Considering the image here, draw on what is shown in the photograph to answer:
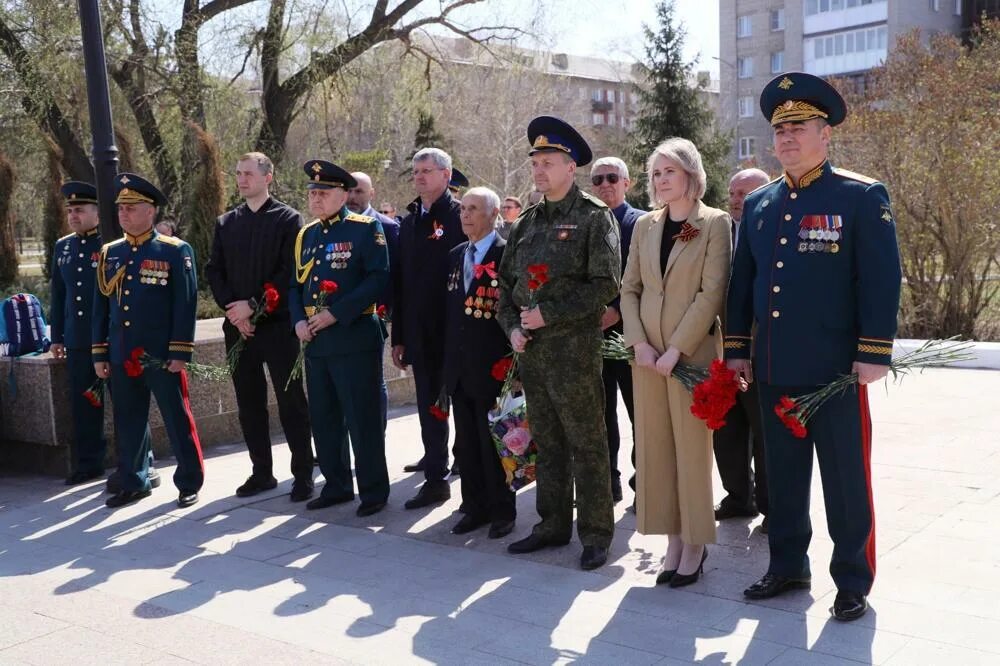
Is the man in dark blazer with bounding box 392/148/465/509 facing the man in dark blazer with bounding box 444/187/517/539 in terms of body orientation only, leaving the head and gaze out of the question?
no

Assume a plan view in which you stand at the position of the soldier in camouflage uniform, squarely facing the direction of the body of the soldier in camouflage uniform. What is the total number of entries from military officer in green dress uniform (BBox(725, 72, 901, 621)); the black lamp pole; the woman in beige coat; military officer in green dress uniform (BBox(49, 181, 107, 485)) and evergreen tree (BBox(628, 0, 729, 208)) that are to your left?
2

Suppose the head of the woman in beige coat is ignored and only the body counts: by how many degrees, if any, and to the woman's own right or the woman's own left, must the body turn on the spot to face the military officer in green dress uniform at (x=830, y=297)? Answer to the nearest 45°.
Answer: approximately 90° to the woman's own left

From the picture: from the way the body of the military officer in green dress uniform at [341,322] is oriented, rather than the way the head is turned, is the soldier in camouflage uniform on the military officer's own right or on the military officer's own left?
on the military officer's own left

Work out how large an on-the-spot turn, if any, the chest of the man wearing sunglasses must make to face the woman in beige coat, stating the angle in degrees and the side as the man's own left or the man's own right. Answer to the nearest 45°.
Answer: approximately 45° to the man's own left

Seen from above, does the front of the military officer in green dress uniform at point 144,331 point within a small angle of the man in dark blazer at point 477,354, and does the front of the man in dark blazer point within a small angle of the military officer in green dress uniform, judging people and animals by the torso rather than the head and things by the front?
no

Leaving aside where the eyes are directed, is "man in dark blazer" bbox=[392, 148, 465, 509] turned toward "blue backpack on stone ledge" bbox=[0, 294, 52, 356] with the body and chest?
no

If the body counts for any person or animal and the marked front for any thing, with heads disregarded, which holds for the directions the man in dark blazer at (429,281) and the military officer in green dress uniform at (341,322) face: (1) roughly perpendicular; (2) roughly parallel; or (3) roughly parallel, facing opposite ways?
roughly parallel

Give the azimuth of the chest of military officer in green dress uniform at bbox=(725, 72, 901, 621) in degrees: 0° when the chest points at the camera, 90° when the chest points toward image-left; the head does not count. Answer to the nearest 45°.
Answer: approximately 45°

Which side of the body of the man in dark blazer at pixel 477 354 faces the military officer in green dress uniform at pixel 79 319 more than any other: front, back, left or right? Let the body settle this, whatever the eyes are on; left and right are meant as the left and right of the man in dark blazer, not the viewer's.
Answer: right

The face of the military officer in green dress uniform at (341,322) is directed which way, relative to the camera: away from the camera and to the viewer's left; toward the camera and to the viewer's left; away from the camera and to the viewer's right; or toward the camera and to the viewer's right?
toward the camera and to the viewer's left

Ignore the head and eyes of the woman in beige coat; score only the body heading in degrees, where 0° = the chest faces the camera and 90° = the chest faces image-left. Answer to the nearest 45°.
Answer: approximately 45°

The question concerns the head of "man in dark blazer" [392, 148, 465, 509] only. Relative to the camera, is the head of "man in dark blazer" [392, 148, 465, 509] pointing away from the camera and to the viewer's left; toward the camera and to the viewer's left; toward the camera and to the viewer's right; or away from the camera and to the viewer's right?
toward the camera and to the viewer's left

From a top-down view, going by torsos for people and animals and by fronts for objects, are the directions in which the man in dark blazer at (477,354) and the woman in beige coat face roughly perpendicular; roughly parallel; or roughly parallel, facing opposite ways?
roughly parallel

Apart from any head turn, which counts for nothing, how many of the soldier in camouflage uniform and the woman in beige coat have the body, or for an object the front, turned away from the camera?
0

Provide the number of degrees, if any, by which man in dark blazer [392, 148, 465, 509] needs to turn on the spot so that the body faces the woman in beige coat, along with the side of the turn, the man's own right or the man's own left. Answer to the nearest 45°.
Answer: approximately 90° to the man's own left

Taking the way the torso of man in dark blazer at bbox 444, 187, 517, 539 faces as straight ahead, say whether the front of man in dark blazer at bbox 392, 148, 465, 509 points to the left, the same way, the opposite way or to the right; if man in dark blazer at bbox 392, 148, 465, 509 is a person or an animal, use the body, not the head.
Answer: the same way

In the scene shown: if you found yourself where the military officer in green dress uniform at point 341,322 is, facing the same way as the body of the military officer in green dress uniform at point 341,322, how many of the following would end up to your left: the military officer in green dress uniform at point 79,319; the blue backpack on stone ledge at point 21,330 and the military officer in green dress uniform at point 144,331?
0

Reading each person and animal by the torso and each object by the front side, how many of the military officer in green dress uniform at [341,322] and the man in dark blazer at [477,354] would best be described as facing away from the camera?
0

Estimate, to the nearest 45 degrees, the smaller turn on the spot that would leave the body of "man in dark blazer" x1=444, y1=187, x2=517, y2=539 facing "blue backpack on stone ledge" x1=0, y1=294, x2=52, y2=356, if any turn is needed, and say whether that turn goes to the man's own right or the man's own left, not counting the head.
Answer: approximately 90° to the man's own right

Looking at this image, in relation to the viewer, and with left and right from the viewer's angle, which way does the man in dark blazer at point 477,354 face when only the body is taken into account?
facing the viewer and to the left of the viewer

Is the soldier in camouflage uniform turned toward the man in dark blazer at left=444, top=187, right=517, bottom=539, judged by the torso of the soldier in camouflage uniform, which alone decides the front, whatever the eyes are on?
no
